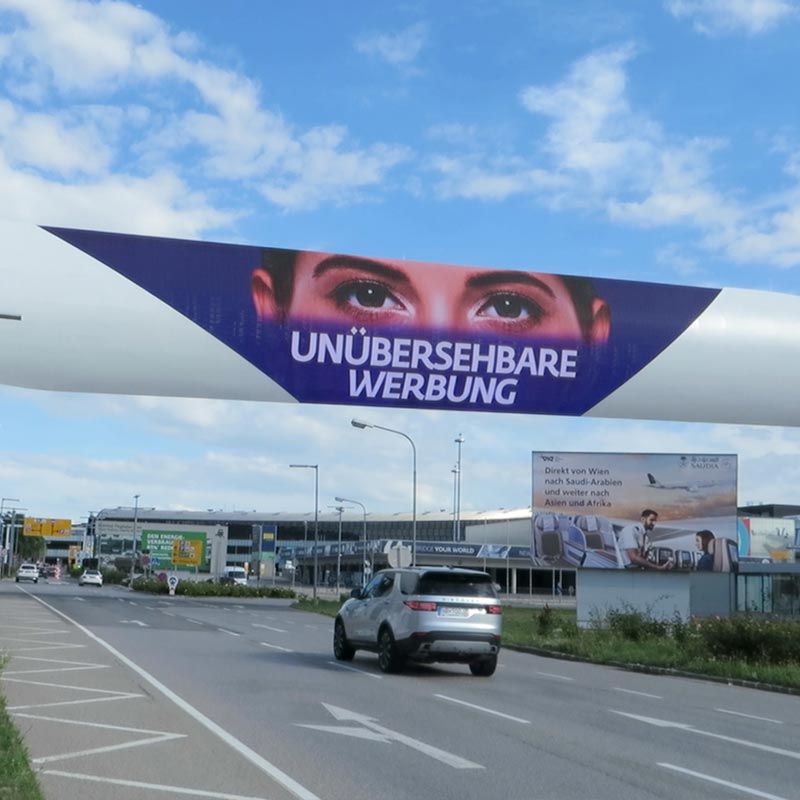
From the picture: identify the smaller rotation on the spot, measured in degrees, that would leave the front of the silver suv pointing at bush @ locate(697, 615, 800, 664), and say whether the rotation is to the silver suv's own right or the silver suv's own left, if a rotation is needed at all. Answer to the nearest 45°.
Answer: approximately 90° to the silver suv's own right

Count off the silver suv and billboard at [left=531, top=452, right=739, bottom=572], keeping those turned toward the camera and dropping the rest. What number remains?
1

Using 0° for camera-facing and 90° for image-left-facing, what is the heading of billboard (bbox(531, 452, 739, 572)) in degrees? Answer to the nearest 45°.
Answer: approximately 0°

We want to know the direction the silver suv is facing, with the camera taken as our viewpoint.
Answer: facing away from the viewer and to the left of the viewer

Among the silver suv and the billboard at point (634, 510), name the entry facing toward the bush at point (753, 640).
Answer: the billboard

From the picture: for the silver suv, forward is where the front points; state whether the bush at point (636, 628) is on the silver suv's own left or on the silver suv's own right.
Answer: on the silver suv's own right

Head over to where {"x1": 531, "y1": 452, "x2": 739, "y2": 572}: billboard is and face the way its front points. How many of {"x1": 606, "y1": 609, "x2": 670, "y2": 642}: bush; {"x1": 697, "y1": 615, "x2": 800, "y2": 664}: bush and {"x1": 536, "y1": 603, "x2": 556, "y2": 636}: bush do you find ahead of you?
3

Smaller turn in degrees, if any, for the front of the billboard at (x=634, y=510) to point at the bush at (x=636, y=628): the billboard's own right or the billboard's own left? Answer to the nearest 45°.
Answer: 0° — it already faces it
